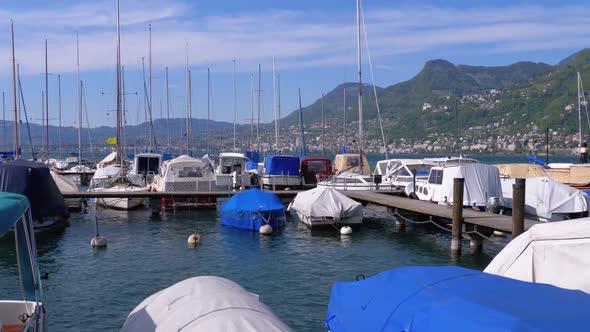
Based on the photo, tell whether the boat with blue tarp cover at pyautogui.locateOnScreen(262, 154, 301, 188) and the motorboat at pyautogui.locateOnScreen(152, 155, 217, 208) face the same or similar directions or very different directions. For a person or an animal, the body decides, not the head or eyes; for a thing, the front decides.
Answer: same or similar directions

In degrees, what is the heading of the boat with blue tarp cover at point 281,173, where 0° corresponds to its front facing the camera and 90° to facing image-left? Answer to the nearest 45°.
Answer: approximately 180°

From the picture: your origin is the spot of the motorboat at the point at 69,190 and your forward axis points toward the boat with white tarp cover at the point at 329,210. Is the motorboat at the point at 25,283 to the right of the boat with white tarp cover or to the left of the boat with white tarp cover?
right

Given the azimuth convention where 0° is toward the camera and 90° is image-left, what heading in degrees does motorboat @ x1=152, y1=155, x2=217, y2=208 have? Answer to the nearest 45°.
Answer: approximately 180°

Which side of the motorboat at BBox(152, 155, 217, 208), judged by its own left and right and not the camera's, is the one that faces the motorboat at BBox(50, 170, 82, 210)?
left

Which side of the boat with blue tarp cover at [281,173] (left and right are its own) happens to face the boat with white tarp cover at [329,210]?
back

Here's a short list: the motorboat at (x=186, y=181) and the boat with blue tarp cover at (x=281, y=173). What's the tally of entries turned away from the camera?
2

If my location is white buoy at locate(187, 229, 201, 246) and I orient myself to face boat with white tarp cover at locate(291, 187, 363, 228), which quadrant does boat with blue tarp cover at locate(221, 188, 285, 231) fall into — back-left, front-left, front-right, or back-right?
front-left

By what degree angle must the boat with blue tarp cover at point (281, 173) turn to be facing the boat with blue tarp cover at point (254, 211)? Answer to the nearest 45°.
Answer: approximately 180°

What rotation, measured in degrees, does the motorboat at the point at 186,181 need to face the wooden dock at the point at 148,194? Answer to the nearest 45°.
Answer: approximately 135° to its left

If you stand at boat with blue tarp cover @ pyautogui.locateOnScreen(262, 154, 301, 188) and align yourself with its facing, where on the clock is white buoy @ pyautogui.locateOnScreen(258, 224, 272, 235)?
The white buoy is roughly at 6 o'clock from the boat with blue tarp cover.

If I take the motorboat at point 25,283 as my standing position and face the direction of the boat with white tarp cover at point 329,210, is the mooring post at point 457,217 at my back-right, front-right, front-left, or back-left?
front-right
